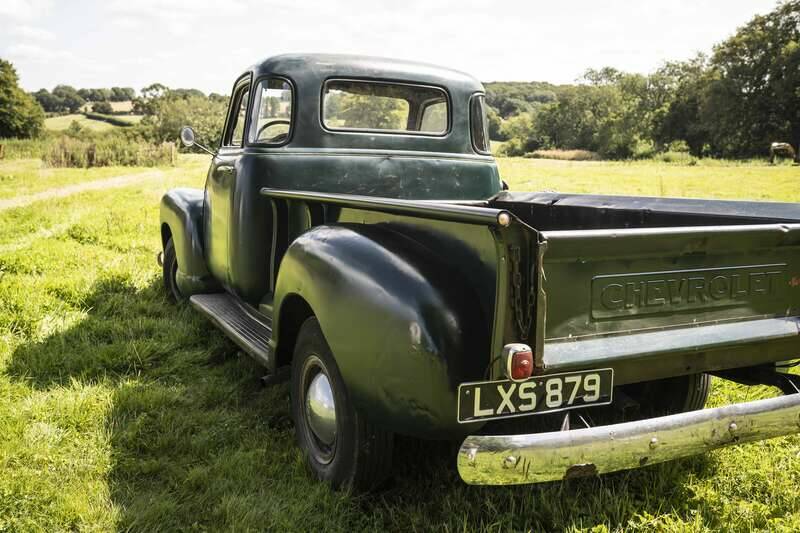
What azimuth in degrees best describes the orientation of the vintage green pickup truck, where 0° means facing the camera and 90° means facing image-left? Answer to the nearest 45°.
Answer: approximately 135°

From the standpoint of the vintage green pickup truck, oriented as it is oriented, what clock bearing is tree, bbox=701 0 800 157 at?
The tree is roughly at 2 o'clock from the vintage green pickup truck.
